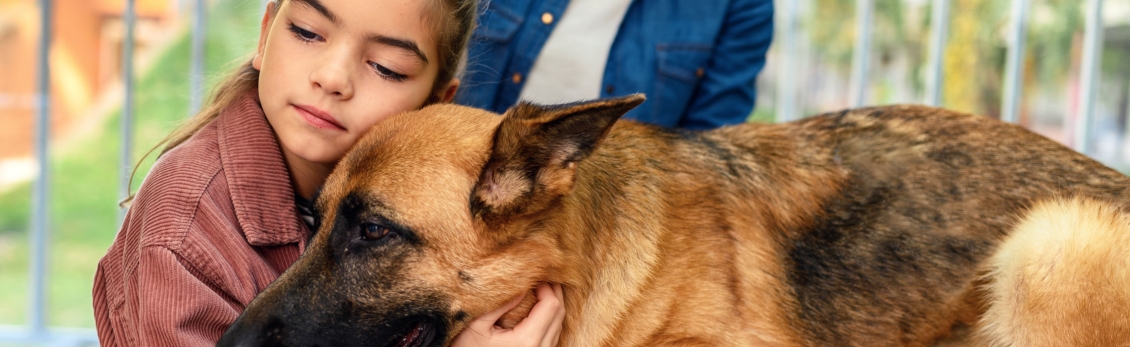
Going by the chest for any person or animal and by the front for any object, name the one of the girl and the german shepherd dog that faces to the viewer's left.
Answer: the german shepherd dog

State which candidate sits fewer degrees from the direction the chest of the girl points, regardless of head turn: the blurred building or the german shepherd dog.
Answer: the german shepherd dog

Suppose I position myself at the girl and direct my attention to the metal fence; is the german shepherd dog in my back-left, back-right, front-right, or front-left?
back-right

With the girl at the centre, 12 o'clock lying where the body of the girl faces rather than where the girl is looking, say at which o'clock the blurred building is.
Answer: The blurred building is roughly at 7 o'clock from the girl.

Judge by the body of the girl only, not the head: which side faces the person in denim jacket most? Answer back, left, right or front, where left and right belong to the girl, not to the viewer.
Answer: left

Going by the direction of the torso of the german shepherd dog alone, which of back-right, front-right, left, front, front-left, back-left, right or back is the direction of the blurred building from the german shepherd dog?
front-right

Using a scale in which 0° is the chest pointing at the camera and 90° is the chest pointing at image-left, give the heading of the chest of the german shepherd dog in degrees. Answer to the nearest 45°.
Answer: approximately 90°

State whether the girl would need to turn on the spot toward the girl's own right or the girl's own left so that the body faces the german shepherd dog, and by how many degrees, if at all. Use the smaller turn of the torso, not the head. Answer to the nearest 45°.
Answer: approximately 45° to the girl's own left

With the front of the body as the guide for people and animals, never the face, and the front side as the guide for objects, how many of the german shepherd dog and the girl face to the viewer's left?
1
